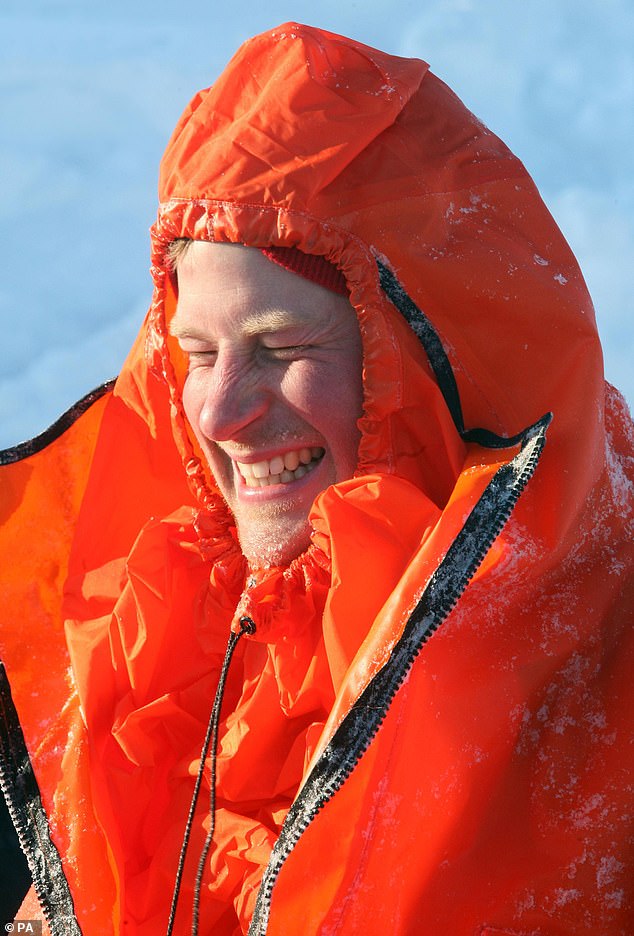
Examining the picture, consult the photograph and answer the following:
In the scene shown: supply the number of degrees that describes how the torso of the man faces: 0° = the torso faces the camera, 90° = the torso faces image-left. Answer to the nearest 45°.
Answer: approximately 45°
